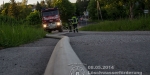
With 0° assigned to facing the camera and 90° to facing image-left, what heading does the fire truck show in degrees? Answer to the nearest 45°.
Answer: approximately 0°
